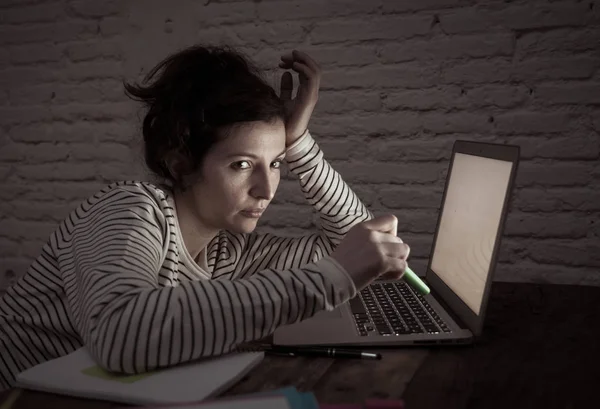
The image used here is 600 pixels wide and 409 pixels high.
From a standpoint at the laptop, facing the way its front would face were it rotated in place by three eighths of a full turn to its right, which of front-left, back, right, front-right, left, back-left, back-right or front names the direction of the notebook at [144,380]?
back

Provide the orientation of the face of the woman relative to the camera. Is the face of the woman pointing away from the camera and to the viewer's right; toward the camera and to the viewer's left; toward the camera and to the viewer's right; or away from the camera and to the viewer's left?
toward the camera and to the viewer's right

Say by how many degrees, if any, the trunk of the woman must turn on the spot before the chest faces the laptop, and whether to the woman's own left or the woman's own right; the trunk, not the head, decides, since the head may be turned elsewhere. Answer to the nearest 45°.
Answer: approximately 45° to the woman's own left

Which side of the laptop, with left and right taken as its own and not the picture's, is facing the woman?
front

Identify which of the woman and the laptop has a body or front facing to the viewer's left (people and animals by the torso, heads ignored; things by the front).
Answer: the laptop

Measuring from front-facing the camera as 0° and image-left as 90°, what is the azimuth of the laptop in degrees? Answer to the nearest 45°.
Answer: approximately 90°

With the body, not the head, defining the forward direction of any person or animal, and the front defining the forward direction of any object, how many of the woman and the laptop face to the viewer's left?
1
